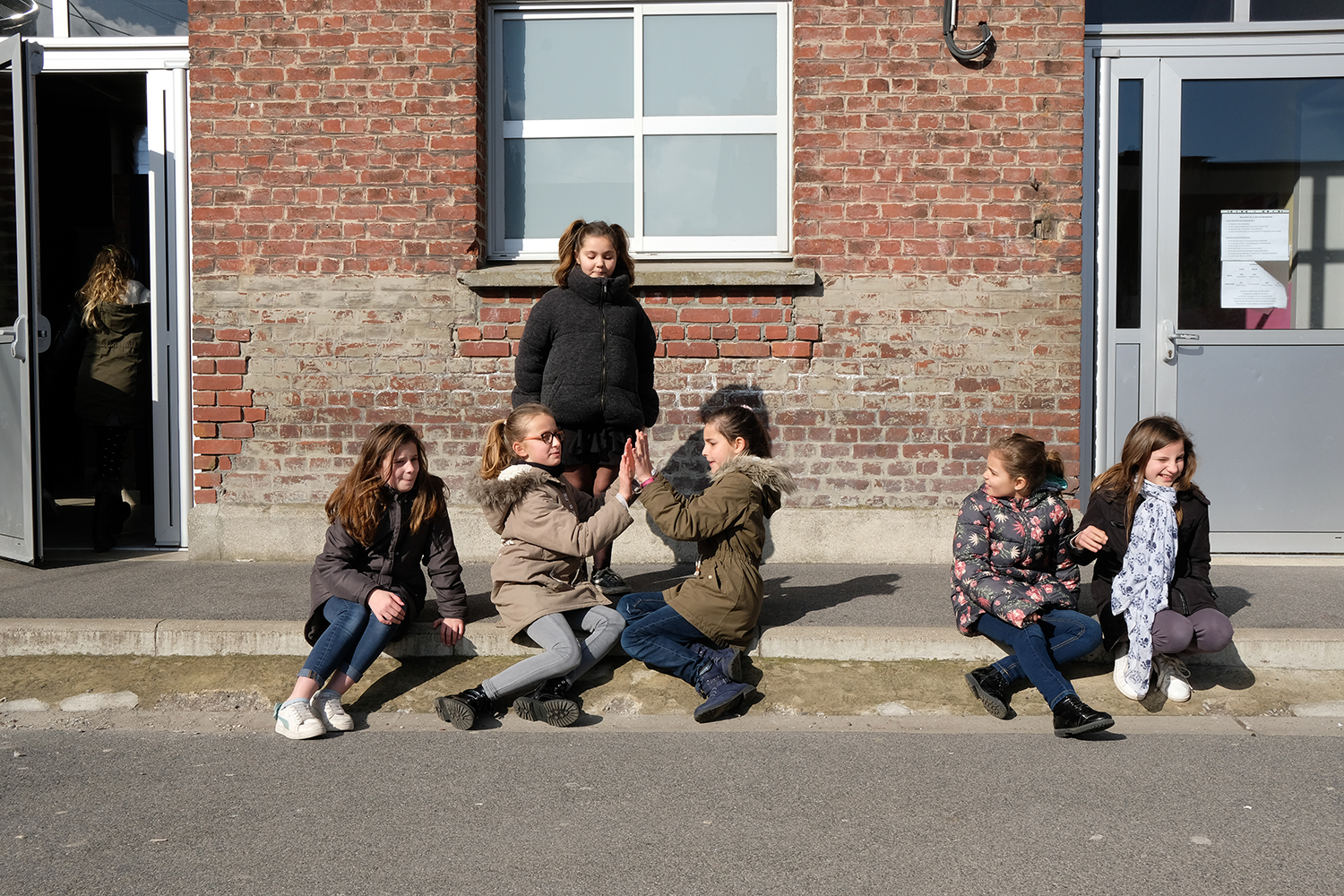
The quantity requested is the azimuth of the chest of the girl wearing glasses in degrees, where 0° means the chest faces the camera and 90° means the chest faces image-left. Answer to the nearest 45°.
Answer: approximately 270°

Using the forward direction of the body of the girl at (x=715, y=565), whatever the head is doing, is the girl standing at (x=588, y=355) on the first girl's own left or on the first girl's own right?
on the first girl's own right

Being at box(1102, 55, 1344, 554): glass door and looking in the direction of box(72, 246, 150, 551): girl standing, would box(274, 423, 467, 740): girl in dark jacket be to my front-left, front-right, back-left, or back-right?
front-left

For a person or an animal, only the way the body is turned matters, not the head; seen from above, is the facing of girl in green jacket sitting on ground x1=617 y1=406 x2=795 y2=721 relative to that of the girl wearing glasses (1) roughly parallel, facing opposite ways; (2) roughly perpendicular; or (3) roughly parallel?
roughly parallel, facing opposite ways

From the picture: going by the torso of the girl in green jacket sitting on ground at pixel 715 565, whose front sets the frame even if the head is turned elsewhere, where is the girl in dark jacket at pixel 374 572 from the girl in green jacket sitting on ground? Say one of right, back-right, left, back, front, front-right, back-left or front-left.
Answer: front

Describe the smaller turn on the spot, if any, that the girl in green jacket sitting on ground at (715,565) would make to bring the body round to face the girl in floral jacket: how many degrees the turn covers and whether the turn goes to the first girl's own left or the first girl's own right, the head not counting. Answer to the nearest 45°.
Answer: approximately 180°

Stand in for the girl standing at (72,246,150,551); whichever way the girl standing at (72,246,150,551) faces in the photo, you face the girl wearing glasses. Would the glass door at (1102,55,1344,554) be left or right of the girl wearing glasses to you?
left

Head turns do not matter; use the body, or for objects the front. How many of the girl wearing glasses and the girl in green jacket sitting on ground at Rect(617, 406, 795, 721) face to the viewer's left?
1

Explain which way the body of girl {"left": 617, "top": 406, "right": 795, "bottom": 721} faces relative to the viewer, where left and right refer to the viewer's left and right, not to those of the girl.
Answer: facing to the left of the viewer

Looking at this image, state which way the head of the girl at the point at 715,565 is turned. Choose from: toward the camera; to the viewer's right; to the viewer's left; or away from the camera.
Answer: to the viewer's left

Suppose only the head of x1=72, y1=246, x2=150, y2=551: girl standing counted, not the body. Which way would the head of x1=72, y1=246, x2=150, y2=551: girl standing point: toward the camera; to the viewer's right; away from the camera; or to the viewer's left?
away from the camera

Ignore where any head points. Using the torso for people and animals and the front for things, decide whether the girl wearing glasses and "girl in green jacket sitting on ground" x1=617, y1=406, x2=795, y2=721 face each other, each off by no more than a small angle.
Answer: yes

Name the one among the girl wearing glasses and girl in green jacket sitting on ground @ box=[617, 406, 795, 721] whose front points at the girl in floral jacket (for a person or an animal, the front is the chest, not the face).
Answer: the girl wearing glasses

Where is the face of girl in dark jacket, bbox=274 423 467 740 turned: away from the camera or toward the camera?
toward the camera

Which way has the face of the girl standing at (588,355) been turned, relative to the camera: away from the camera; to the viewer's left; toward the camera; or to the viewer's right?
toward the camera
